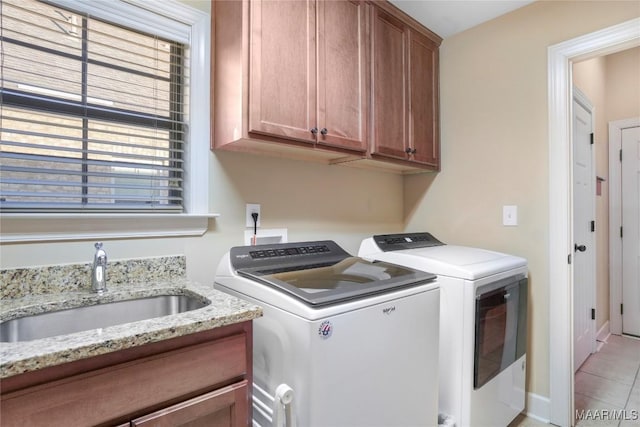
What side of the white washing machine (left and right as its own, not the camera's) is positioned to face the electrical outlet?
back

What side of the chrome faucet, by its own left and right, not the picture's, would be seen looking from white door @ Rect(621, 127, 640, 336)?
left

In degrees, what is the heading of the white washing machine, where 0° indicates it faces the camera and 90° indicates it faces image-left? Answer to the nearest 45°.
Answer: approximately 315°

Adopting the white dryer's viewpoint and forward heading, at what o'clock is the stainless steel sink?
The stainless steel sink is roughly at 3 o'clock from the white dryer.

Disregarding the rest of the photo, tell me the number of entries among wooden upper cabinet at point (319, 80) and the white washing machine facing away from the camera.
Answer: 0

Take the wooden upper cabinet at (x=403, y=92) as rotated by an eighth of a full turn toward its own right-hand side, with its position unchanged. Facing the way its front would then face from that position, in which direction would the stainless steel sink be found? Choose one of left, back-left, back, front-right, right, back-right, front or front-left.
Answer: front-right

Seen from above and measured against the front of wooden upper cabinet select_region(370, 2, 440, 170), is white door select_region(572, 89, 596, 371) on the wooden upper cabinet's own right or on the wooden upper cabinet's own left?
on the wooden upper cabinet's own left

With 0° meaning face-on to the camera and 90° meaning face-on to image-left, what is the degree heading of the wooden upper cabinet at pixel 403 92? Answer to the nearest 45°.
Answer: approximately 315°

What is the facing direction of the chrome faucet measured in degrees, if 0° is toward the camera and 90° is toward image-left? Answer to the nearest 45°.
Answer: approximately 0°
